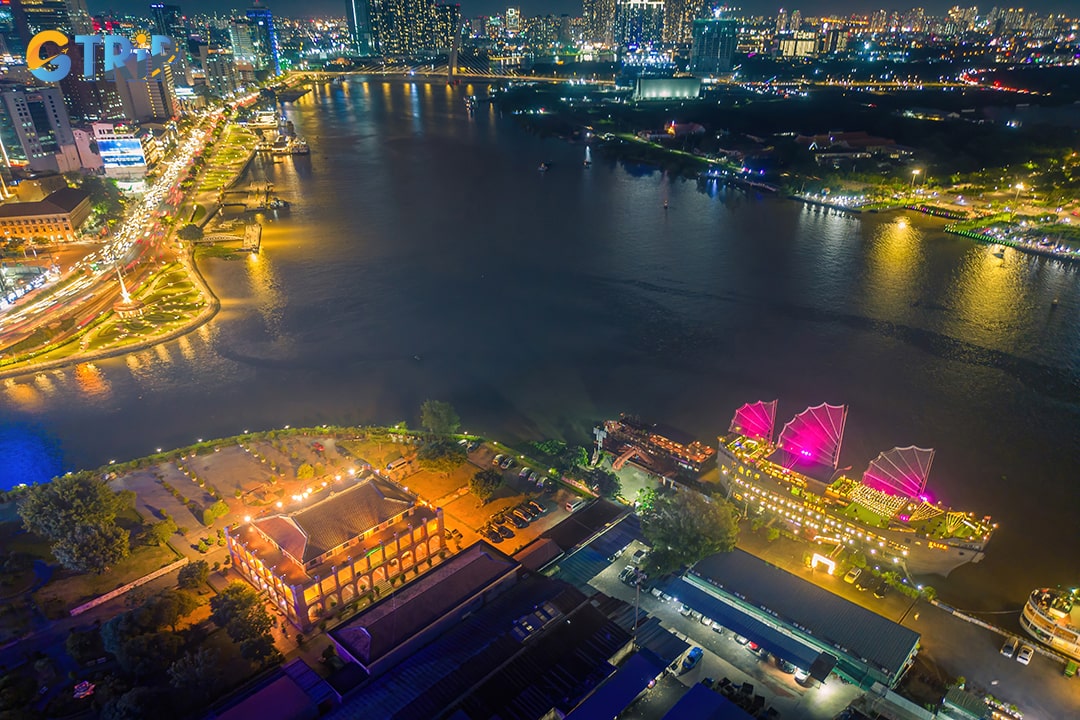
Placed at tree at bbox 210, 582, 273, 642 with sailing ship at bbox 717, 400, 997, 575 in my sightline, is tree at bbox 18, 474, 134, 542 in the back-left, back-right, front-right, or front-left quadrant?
back-left

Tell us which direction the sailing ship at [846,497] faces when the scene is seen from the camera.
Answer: facing the viewer and to the right of the viewer

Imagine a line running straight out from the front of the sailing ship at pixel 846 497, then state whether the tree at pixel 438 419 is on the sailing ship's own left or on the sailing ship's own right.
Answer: on the sailing ship's own right

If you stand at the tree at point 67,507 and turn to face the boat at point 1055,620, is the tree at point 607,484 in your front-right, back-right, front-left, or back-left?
front-left

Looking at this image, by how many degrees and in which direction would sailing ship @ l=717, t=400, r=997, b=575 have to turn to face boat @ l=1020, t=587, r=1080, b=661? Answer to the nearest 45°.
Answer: approximately 45° to its left

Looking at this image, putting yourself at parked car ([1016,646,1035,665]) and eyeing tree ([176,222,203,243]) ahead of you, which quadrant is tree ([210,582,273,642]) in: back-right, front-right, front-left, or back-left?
front-left

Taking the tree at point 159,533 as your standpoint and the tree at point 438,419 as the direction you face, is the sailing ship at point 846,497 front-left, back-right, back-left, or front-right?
front-right

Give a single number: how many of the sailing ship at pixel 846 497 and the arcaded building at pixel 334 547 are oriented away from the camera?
0

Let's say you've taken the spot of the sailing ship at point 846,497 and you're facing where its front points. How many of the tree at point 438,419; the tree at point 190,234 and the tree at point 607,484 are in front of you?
0
